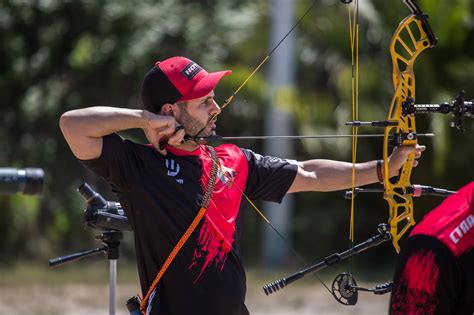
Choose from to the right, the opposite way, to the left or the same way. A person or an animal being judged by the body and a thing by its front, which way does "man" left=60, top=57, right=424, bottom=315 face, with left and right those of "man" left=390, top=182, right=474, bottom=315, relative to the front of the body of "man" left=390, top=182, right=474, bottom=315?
the opposite way

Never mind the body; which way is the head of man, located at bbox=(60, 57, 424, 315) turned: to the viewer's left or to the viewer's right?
to the viewer's right

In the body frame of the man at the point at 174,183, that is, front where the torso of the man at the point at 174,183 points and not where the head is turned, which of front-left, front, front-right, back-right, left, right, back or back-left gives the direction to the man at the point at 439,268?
front

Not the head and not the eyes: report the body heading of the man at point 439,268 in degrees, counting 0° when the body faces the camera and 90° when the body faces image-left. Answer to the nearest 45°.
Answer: approximately 135°

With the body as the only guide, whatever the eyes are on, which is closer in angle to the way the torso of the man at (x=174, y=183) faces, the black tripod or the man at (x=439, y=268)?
the man

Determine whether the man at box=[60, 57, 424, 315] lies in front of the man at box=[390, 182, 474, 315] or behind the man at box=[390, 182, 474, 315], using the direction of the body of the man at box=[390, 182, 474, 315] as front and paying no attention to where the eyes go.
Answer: in front
